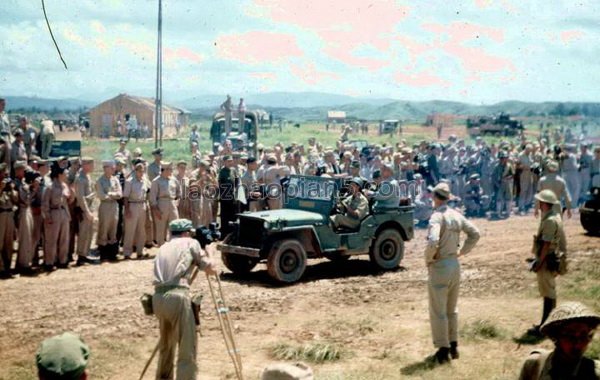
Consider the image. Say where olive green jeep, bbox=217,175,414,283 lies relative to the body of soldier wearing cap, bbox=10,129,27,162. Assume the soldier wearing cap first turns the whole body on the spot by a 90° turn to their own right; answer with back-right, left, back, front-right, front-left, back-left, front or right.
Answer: left

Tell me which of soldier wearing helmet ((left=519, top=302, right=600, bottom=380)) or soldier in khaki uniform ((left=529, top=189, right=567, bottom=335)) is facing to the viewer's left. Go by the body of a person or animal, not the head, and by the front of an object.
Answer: the soldier in khaki uniform

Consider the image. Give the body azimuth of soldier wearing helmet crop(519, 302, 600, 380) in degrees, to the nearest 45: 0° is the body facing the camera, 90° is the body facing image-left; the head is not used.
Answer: approximately 0°

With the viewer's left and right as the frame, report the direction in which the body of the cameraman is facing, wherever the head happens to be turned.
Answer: facing away from the viewer and to the right of the viewer

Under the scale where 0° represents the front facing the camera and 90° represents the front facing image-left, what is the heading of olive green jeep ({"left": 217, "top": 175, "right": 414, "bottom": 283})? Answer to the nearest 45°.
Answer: approximately 45°

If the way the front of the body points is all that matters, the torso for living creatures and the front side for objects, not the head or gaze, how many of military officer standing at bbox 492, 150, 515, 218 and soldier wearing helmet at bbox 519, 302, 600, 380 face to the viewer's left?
0

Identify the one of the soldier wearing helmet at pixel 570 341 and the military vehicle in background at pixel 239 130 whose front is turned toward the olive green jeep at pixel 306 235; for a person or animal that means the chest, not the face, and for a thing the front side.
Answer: the military vehicle in background

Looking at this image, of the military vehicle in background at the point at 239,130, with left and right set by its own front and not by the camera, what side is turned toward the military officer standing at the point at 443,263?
front

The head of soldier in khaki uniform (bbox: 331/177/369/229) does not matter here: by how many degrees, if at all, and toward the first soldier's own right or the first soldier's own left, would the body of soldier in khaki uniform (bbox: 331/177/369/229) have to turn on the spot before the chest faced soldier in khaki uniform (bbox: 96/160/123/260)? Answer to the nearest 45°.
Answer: approximately 45° to the first soldier's own right

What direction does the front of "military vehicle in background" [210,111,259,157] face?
toward the camera

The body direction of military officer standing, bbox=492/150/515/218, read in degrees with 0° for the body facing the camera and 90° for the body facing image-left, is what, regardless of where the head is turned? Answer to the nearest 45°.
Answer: approximately 0°

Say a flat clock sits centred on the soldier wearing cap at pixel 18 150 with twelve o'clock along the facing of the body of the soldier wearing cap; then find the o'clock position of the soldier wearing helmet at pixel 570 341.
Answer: The soldier wearing helmet is roughly at 1 o'clock from the soldier wearing cap.

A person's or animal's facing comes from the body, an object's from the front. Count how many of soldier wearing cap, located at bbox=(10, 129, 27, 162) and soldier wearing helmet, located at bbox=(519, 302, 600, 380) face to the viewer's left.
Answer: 0

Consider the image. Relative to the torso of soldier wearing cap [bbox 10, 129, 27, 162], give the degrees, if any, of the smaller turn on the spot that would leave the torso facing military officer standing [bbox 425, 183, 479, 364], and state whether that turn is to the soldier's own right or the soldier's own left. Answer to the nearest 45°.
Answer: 0° — they already face them

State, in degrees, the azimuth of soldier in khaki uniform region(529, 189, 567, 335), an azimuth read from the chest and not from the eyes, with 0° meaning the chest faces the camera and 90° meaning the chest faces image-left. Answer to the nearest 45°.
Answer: approximately 90°

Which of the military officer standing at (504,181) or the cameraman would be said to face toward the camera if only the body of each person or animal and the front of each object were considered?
the military officer standing

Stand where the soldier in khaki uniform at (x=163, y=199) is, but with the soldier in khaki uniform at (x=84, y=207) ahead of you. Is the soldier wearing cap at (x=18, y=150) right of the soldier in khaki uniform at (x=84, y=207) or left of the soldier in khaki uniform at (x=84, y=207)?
right

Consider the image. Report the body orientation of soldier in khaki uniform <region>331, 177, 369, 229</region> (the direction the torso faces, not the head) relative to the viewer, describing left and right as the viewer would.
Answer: facing the viewer and to the left of the viewer

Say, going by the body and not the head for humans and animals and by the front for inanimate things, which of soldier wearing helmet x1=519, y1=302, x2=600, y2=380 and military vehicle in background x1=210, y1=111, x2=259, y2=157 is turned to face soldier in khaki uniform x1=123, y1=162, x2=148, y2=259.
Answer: the military vehicle in background

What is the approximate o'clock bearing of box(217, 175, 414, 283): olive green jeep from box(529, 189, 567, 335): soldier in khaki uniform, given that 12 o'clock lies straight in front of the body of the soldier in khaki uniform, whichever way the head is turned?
The olive green jeep is roughly at 1 o'clock from the soldier in khaki uniform.

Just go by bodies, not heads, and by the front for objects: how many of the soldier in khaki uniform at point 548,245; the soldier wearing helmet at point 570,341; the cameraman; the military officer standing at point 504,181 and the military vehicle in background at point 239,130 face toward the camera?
3

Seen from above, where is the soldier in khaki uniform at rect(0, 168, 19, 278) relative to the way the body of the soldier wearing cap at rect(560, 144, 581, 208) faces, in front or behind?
in front
